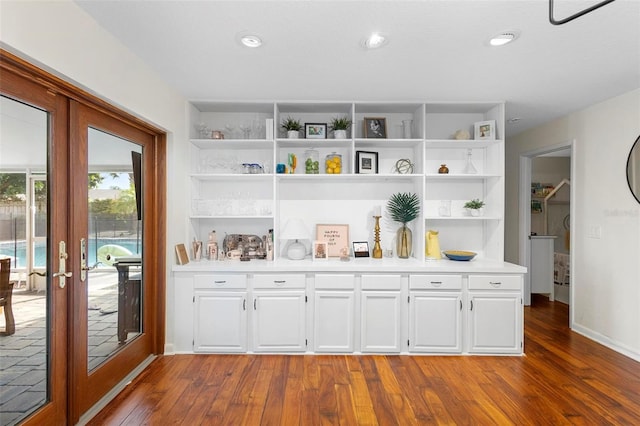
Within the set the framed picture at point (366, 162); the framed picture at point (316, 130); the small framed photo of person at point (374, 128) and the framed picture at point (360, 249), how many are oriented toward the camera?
4

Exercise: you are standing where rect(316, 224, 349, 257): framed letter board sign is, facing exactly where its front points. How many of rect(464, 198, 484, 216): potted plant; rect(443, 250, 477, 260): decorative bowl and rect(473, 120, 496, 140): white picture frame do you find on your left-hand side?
3

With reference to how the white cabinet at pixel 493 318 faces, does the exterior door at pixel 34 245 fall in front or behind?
in front

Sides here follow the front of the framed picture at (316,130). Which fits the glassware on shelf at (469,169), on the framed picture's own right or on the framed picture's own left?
on the framed picture's own left

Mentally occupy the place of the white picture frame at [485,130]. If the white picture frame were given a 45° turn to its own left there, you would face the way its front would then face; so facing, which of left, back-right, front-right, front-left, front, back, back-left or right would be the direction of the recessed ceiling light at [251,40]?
right

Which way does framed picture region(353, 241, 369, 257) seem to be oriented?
toward the camera

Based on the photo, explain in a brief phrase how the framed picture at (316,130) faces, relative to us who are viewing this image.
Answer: facing the viewer

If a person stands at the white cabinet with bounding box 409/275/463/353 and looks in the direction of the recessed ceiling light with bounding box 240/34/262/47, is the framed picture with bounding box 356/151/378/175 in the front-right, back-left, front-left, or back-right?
front-right

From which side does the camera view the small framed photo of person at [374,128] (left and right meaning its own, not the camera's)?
front

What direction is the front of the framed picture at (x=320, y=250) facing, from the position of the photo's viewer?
facing the viewer

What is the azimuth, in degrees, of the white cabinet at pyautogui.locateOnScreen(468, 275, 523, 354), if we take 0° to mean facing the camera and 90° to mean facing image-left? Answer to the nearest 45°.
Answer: approximately 0°

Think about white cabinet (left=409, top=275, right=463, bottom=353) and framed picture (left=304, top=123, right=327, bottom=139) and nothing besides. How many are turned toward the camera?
2

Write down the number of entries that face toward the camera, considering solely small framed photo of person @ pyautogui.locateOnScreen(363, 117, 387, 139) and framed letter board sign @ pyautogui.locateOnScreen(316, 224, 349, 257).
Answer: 2
